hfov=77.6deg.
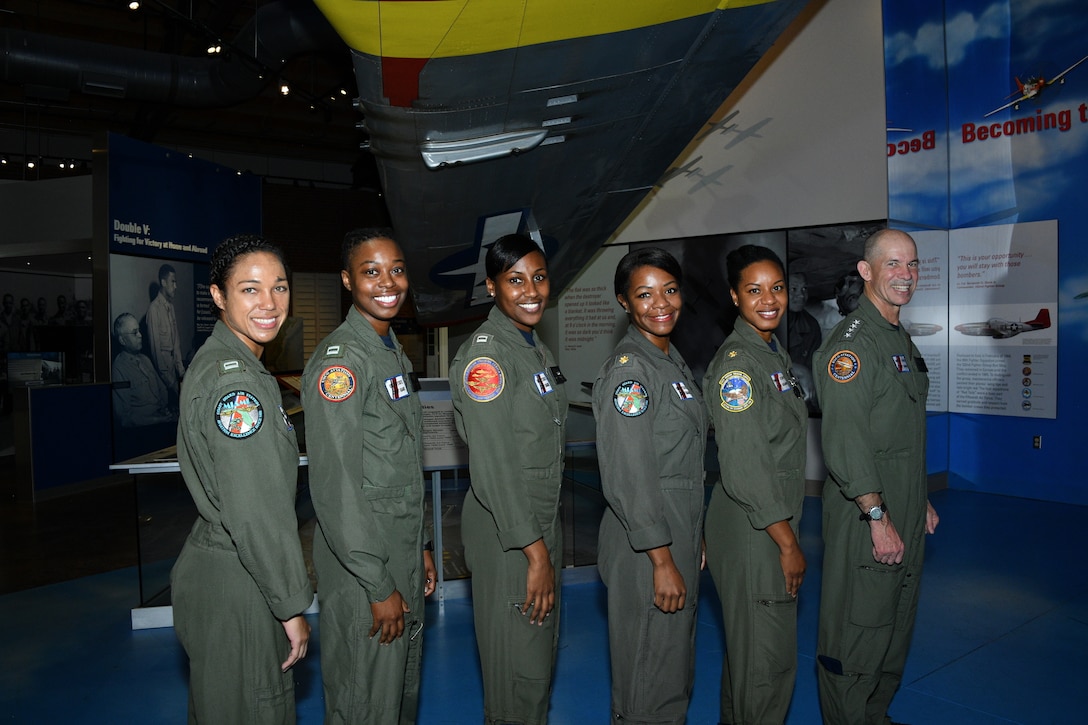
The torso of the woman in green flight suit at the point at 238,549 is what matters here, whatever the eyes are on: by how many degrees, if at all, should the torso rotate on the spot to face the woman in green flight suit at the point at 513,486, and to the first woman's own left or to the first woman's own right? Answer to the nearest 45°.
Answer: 0° — they already face them

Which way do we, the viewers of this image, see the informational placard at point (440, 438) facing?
facing the viewer

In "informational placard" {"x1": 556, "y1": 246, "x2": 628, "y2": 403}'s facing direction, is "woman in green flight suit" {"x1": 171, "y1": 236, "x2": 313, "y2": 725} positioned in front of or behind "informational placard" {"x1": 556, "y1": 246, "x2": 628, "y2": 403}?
in front

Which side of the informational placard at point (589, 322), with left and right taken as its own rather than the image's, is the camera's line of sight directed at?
front

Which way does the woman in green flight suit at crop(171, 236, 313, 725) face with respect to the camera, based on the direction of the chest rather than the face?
to the viewer's right

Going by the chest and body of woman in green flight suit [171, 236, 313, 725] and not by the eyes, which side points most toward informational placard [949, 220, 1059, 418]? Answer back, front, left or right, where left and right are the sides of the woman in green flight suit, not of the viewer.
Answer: front

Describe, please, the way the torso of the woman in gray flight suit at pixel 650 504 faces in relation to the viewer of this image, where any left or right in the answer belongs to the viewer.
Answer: facing the viewer and to the right of the viewer

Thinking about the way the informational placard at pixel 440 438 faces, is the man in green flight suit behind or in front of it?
in front

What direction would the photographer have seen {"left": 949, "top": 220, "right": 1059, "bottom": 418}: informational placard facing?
facing the viewer and to the left of the viewer

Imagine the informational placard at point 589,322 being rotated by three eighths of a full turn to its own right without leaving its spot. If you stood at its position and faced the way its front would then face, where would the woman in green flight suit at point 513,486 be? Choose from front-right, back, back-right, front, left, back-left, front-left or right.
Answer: back-left

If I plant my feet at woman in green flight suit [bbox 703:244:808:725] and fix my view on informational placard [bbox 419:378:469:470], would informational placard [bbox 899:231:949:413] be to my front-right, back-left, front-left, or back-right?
front-right
